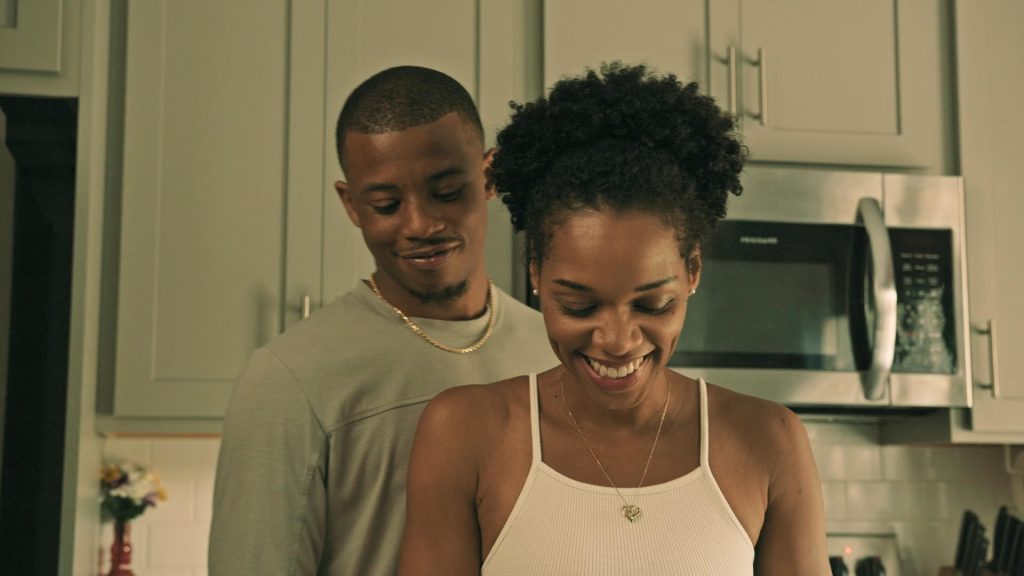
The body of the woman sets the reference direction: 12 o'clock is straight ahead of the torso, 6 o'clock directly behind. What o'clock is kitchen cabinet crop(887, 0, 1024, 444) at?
The kitchen cabinet is roughly at 7 o'clock from the woman.

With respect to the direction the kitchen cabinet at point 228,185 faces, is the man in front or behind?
in front

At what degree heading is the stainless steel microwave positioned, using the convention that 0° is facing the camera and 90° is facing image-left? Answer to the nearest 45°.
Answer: approximately 0°

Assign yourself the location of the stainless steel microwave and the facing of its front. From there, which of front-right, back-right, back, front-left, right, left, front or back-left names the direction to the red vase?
right

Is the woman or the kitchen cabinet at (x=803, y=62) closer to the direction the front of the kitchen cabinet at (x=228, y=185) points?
the woman
